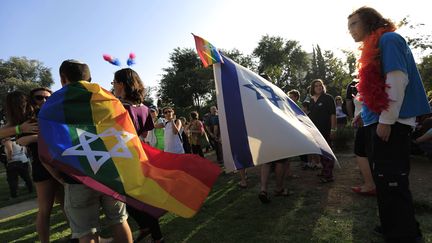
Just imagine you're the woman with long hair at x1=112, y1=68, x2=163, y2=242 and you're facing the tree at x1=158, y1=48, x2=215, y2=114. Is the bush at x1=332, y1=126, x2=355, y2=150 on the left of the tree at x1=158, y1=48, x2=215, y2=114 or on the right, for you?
right

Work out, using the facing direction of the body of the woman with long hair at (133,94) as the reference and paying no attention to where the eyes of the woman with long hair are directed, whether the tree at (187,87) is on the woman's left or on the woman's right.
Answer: on the woman's right

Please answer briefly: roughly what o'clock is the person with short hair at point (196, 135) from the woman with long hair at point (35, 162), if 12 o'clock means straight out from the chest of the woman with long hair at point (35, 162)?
the person with short hair at point (196, 135) is roughly at 12 o'clock from the woman with long hair at point (35, 162).

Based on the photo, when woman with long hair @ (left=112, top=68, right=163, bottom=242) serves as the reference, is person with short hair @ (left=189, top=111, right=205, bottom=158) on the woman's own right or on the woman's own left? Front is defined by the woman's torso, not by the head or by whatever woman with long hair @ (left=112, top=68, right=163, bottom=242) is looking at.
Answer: on the woman's own right
